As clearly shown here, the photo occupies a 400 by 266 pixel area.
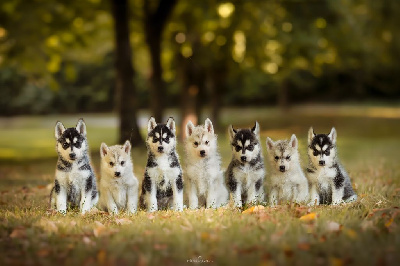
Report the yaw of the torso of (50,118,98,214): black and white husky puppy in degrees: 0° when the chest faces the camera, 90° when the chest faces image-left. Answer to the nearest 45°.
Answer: approximately 0°

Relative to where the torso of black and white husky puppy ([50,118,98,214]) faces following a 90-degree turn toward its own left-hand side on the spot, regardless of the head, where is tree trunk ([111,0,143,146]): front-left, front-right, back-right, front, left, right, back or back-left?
left

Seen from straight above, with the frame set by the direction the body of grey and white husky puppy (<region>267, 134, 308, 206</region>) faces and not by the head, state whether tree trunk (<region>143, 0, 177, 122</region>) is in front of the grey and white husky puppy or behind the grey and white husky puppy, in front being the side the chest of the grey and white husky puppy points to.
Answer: behind

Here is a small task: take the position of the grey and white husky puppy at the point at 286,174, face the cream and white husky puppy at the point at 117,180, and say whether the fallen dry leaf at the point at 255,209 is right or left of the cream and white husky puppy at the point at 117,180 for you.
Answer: left

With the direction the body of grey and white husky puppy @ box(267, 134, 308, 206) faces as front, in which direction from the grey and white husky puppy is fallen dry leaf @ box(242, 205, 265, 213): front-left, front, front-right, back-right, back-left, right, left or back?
front-right

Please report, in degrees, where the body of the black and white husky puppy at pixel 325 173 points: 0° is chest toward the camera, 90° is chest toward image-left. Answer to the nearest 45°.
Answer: approximately 45°

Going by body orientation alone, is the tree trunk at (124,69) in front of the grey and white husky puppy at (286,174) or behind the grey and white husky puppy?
behind

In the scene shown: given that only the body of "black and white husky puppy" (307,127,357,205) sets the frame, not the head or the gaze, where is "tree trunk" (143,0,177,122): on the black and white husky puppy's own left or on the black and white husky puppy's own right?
on the black and white husky puppy's own right

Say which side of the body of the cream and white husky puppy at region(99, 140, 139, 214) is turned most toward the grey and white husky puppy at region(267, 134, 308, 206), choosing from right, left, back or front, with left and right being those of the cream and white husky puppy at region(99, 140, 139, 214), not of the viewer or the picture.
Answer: left

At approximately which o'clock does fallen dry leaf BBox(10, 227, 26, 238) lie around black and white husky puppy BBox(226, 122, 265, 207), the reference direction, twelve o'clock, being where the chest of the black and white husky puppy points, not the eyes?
The fallen dry leaf is roughly at 2 o'clock from the black and white husky puppy.
